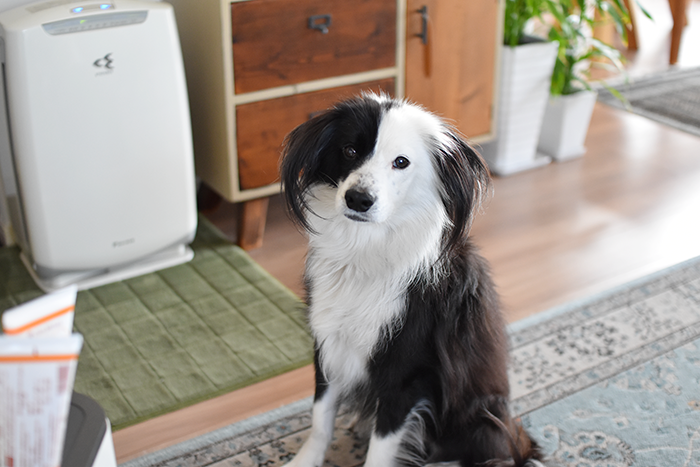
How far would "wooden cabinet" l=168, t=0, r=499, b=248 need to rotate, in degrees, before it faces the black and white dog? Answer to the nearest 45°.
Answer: approximately 45° to its right

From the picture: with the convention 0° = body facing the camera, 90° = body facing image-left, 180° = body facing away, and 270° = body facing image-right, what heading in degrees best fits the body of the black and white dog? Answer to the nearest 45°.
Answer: approximately 45°

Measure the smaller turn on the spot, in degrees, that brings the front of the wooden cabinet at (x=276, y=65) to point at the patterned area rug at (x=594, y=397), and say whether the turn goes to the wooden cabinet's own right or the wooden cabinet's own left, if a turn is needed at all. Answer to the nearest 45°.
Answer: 0° — it already faces it

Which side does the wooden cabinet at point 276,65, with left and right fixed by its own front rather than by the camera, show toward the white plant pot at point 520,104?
left

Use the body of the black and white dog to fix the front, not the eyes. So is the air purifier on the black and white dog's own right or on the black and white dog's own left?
on the black and white dog's own right

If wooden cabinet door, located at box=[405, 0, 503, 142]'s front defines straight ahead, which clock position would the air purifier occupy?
The air purifier is roughly at 3 o'clock from the wooden cabinet door.

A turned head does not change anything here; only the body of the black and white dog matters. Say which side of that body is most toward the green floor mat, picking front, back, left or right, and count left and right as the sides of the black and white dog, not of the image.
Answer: right

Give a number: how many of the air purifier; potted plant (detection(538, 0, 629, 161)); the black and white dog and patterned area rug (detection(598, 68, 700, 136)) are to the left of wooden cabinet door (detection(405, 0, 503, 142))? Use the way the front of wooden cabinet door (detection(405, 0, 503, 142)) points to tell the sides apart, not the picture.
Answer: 2

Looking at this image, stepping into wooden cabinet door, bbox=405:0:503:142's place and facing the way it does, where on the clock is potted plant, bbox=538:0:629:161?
The potted plant is roughly at 9 o'clock from the wooden cabinet door.

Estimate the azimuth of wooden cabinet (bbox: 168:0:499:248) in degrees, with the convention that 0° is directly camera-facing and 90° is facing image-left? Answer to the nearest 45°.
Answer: approximately 315°
